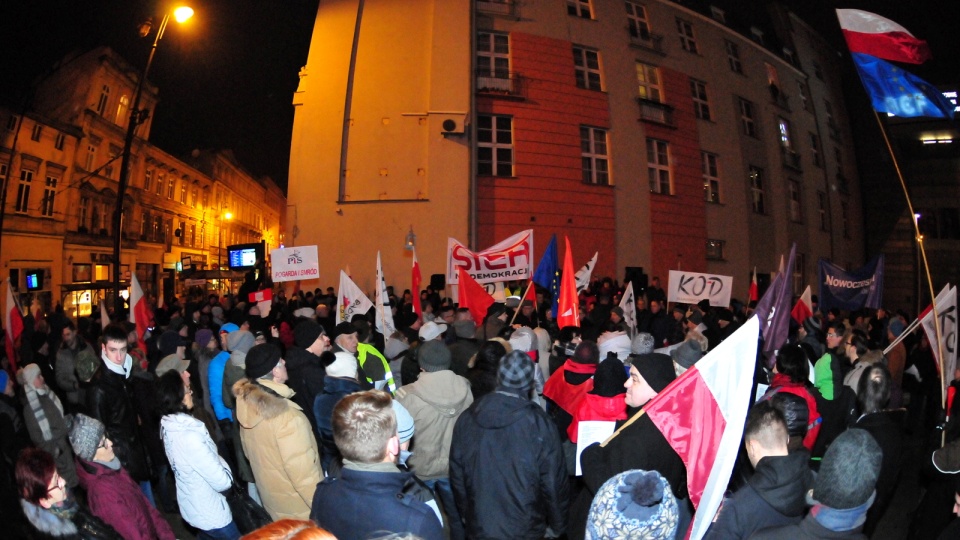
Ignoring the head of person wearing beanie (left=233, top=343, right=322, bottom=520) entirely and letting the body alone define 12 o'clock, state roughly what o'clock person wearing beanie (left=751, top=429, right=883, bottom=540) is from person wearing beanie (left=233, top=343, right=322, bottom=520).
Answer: person wearing beanie (left=751, top=429, right=883, bottom=540) is roughly at 3 o'clock from person wearing beanie (left=233, top=343, right=322, bottom=520).

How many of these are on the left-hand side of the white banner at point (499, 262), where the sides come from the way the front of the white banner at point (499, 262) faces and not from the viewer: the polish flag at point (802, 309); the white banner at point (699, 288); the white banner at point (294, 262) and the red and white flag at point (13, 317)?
2

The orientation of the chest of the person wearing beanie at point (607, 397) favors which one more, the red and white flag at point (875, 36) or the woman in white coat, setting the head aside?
the red and white flag

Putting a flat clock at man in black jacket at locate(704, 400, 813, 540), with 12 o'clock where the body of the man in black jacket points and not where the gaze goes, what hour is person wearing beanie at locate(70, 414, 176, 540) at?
The person wearing beanie is roughly at 10 o'clock from the man in black jacket.

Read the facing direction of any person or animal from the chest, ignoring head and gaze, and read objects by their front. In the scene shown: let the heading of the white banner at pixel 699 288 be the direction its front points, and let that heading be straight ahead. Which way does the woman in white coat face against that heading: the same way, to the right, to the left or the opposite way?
the opposite way

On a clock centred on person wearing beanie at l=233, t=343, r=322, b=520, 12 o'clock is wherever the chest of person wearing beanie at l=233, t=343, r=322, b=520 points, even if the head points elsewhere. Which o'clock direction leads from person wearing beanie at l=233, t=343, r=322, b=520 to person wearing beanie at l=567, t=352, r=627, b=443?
person wearing beanie at l=567, t=352, r=627, b=443 is roughly at 2 o'clock from person wearing beanie at l=233, t=343, r=322, b=520.

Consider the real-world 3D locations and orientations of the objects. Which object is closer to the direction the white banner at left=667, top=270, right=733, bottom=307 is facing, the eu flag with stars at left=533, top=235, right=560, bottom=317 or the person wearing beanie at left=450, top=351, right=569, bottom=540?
the person wearing beanie

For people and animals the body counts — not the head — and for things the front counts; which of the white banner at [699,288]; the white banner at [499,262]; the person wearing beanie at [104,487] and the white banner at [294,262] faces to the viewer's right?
the person wearing beanie

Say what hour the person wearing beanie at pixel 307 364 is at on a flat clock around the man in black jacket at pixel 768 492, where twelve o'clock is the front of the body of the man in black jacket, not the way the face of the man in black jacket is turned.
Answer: The person wearing beanie is roughly at 11 o'clock from the man in black jacket.

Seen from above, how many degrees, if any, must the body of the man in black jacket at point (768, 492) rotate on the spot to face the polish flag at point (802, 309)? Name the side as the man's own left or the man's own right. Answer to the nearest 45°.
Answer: approximately 45° to the man's own right

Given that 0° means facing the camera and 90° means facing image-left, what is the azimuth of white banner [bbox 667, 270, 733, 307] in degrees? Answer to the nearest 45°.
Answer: approximately 0°

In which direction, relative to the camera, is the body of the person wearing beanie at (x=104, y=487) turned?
to the viewer's right

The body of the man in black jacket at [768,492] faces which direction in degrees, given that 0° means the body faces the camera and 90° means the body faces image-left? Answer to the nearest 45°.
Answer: approximately 135°

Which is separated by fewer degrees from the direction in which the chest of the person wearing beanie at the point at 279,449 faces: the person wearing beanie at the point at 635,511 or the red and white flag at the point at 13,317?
the red and white flag

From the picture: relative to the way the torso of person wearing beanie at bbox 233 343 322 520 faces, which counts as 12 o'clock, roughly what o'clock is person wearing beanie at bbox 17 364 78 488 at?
person wearing beanie at bbox 17 364 78 488 is roughly at 9 o'clock from person wearing beanie at bbox 233 343 322 520.

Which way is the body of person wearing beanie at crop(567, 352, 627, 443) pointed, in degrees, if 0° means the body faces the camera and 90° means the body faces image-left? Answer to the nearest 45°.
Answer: approximately 180°
